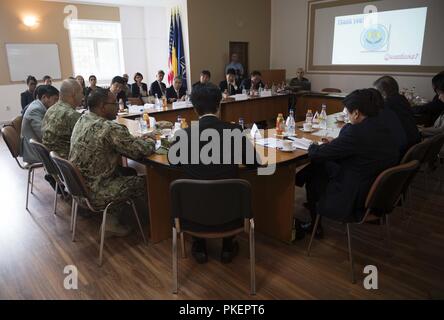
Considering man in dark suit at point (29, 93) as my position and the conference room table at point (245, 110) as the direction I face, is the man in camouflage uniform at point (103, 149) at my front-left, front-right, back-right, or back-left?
front-right

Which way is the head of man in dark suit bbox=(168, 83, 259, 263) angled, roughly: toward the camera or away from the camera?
away from the camera

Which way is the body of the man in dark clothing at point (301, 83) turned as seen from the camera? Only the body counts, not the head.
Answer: toward the camera

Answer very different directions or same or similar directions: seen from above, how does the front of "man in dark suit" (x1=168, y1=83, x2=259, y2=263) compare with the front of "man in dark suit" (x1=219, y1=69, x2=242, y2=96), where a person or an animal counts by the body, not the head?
very different directions

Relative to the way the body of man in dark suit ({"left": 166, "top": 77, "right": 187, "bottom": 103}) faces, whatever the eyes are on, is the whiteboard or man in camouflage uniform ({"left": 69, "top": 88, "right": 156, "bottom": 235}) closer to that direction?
the man in camouflage uniform

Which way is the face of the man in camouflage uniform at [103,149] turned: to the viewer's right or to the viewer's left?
to the viewer's right

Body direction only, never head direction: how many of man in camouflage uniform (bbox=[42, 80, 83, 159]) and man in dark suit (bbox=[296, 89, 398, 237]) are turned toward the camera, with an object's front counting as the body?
0

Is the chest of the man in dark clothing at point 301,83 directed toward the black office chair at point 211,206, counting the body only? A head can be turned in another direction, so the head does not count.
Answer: yes

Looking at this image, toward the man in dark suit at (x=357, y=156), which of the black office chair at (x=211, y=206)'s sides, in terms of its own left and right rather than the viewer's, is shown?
right

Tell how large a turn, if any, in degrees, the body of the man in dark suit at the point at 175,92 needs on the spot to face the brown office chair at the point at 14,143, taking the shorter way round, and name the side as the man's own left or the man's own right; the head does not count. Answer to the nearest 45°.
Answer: approximately 45° to the man's own right

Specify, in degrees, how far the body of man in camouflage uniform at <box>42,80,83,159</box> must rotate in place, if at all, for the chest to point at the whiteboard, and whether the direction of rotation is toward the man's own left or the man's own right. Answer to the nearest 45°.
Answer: approximately 45° to the man's own left

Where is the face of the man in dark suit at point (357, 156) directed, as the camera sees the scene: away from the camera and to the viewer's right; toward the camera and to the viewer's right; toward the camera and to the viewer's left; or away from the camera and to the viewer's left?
away from the camera and to the viewer's left

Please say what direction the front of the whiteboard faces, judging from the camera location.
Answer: facing the viewer

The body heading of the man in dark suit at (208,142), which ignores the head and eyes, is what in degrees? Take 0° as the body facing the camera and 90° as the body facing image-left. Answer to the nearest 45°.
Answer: approximately 180°

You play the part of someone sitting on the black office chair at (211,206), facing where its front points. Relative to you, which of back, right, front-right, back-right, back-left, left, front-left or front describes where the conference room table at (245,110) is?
front

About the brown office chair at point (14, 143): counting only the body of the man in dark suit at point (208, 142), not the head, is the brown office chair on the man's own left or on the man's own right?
on the man's own left

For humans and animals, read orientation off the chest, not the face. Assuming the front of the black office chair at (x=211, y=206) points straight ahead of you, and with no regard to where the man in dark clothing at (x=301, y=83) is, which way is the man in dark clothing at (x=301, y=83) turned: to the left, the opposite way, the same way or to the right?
the opposite way

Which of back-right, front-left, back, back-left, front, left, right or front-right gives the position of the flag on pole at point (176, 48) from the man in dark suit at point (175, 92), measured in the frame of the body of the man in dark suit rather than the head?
back
